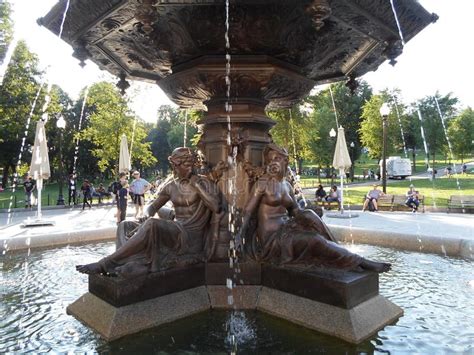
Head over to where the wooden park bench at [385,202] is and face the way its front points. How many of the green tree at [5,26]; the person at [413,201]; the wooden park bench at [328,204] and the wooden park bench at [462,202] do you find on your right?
2

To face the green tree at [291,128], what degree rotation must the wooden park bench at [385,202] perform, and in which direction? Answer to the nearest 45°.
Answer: approximately 135° to its right

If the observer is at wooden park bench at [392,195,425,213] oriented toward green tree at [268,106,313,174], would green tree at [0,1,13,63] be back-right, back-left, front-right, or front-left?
front-left

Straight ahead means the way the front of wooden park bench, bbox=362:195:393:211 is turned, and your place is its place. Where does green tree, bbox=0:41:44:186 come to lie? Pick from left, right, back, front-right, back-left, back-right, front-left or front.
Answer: right

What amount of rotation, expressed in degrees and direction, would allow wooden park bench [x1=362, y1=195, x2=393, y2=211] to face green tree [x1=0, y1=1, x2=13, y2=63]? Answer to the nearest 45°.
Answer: approximately 90° to its right

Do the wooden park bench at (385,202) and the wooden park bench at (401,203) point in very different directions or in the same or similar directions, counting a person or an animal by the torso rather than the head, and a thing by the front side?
same or similar directions

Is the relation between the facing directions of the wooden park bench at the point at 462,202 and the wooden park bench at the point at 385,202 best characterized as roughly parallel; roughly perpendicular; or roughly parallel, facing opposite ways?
roughly parallel

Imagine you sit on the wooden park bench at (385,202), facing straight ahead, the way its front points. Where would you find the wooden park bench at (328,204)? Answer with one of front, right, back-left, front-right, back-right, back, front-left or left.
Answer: right

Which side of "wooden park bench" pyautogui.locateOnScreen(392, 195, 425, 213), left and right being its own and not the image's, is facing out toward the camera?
front

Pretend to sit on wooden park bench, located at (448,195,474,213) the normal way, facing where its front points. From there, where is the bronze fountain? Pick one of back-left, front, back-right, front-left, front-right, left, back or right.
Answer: front

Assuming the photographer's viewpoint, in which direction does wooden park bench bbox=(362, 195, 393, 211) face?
facing the viewer

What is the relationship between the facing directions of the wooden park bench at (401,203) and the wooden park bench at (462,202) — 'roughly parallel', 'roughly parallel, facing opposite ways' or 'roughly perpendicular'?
roughly parallel

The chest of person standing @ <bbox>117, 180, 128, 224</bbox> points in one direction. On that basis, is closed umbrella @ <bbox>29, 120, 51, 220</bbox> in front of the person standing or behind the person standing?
behind

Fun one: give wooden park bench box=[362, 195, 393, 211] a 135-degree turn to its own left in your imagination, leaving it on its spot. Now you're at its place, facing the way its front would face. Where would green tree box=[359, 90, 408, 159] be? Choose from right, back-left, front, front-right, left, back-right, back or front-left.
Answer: front-left
